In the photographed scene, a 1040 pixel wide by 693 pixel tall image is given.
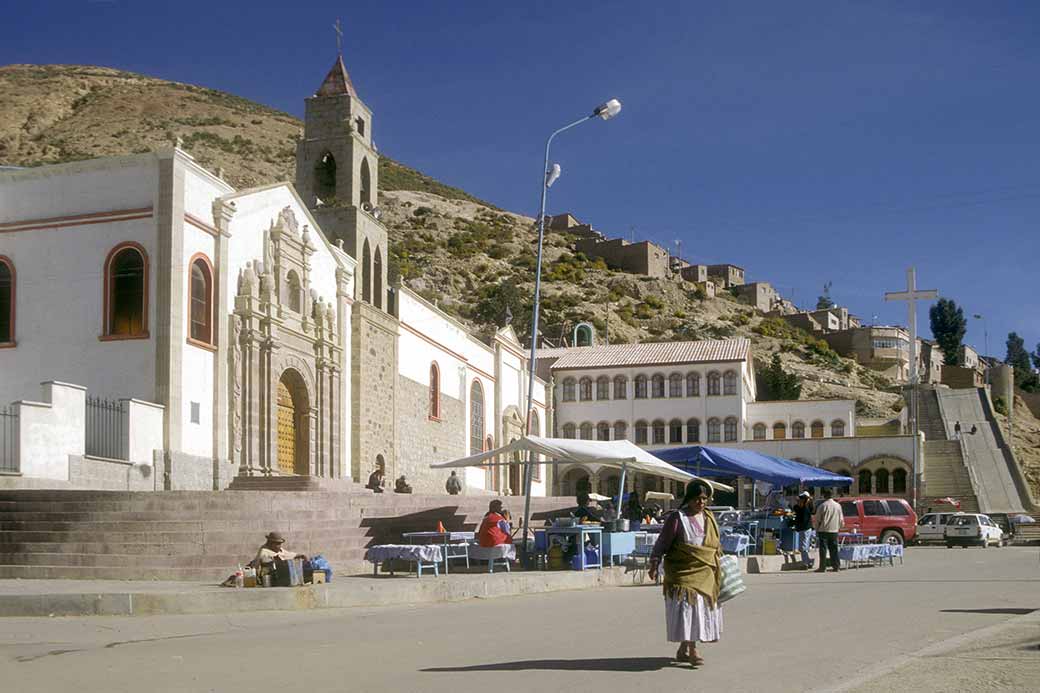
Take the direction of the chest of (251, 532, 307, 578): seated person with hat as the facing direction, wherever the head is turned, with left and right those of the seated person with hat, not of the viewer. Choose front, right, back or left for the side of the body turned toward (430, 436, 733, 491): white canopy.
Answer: left

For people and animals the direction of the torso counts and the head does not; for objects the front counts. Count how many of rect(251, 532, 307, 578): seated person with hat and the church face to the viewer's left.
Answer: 0

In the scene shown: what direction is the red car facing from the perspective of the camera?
to the viewer's left

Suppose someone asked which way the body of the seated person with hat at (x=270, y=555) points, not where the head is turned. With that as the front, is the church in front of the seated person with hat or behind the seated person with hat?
behind

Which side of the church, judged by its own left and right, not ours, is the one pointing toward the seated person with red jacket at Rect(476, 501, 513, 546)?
front

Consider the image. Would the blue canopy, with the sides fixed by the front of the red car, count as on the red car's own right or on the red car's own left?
on the red car's own left

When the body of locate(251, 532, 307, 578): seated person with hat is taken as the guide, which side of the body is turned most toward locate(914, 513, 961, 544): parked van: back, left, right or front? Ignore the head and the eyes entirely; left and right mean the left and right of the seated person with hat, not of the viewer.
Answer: left

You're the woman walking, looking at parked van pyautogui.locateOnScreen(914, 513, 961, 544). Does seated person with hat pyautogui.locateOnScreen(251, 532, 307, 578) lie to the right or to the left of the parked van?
left
